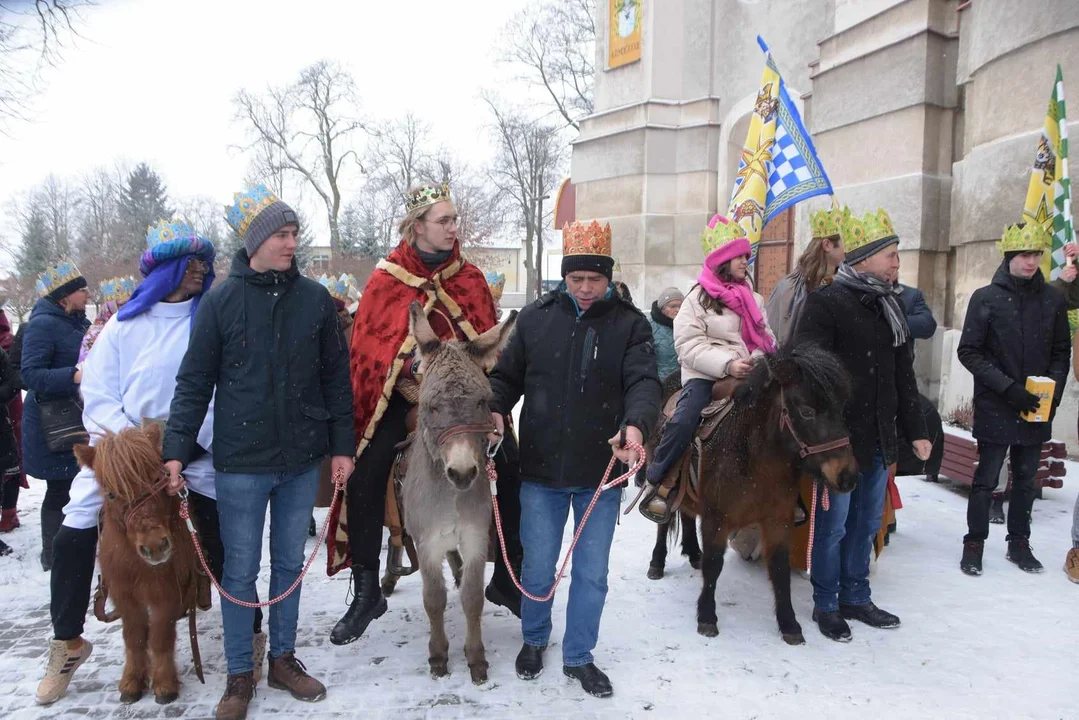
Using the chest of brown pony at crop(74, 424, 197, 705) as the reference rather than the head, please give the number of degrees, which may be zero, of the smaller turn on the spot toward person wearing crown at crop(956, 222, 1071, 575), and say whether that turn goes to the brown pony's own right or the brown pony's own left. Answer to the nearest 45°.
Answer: approximately 90° to the brown pony's own left

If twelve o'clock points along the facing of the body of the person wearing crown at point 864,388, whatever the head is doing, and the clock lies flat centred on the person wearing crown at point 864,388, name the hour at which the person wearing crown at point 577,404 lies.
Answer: the person wearing crown at point 577,404 is roughly at 3 o'clock from the person wearing crown at point 864,388.

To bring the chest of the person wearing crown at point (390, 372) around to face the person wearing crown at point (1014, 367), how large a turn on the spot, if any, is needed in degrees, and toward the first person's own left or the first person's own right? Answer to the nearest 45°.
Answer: approximately 90° to the first person's own left

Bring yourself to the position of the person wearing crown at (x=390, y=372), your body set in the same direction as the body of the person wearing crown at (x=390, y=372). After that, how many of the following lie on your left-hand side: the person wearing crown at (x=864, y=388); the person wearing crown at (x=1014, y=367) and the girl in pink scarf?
3

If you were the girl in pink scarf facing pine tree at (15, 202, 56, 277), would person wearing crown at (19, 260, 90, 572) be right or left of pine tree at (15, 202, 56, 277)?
left

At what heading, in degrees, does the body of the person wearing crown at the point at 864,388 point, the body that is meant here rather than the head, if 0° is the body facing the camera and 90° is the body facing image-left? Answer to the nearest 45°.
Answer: approximately 315°

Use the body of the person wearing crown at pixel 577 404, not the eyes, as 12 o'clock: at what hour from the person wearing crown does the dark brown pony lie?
The dark brown pony is roughly at 8 o'clock from the person wearing crown.

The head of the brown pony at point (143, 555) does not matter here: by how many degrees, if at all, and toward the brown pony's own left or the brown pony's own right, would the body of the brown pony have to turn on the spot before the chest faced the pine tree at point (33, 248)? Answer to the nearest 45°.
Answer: approximately 180°
